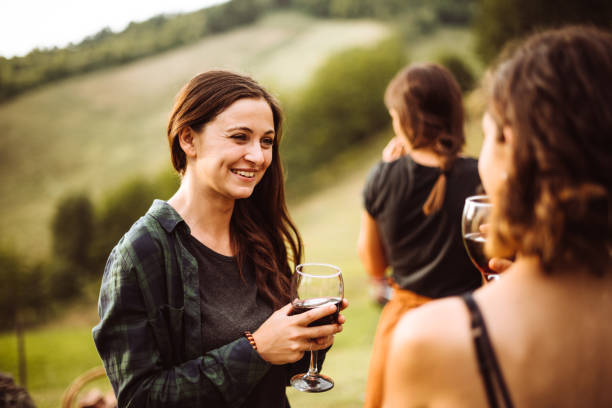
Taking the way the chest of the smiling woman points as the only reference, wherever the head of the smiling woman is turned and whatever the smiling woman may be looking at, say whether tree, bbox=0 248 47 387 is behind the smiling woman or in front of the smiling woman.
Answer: behind

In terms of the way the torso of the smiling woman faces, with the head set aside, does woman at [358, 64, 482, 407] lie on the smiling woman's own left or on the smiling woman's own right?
on the smiling woman's own left

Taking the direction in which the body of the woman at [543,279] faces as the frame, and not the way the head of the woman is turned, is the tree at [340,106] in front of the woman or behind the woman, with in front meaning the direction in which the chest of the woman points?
in front

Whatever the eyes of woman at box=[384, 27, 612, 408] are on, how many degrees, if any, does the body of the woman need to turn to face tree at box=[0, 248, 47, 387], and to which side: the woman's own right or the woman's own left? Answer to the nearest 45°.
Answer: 0° — they already face it

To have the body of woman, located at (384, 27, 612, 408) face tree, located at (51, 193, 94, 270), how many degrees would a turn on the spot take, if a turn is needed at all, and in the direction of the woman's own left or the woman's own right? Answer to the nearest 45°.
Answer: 0° — they already face it

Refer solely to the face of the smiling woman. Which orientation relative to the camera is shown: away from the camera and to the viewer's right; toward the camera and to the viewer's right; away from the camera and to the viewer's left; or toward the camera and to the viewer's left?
toward the camera and to the viewer's right

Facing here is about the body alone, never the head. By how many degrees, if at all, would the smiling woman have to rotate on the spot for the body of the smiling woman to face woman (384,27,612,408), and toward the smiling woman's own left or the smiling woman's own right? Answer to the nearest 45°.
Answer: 0° — they already face them

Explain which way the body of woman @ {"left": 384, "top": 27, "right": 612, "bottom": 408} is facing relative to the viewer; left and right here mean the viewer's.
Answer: facing away from the viewer and to the left of the viewer

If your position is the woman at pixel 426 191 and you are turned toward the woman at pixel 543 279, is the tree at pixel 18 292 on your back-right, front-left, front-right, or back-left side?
back-right

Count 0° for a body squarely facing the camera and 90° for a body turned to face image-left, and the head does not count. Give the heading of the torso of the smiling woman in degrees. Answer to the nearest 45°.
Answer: approximately 315°
